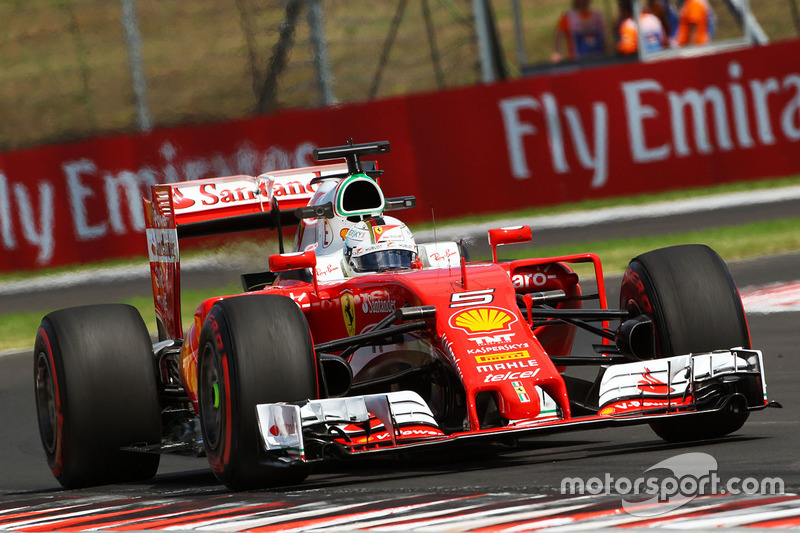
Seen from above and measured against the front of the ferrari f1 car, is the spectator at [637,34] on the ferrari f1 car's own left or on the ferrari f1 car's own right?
on the ferrari f1 car's own left

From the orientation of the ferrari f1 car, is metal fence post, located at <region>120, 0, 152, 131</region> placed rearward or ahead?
rearward

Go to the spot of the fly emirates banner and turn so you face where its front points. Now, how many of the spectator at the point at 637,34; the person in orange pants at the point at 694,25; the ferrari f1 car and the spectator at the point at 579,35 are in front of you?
1

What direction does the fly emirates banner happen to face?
toward the camera

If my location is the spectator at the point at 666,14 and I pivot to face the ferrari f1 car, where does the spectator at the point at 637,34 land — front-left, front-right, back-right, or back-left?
front-right

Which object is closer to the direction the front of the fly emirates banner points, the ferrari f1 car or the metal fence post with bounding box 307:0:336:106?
the ferrari f1 car

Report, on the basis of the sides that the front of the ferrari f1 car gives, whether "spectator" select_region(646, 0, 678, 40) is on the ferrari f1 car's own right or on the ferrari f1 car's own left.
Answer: on the ferrari f1 car's own left

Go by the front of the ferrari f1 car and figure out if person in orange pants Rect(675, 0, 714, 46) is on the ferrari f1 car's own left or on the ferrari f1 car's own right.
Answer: on the ferrari f1 car's own left

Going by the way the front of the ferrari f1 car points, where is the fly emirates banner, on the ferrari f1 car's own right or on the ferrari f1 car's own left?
on the ferrari f1 car's own left

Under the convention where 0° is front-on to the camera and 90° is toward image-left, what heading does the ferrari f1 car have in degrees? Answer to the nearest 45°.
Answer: approximately 315°

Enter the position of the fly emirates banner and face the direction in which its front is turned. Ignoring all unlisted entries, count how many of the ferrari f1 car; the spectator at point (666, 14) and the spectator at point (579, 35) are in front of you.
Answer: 1

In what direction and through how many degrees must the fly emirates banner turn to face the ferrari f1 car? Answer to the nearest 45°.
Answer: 0° — it already faces it
